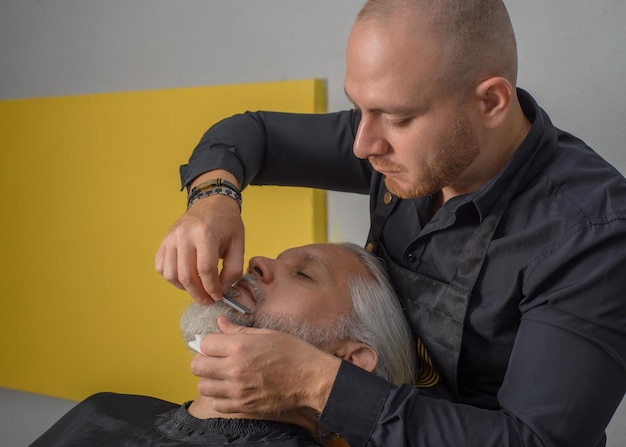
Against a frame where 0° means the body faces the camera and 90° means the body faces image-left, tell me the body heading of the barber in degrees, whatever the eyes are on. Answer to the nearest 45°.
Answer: approximately 45°
